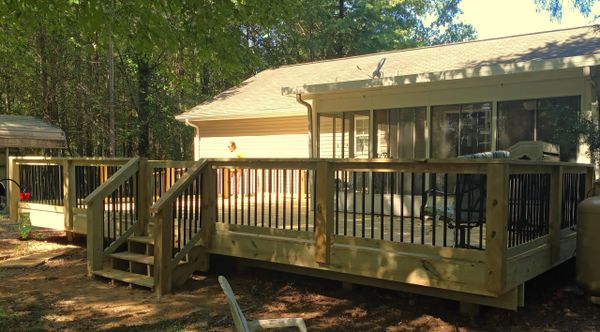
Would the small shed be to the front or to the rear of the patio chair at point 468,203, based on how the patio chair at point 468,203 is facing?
to the front
